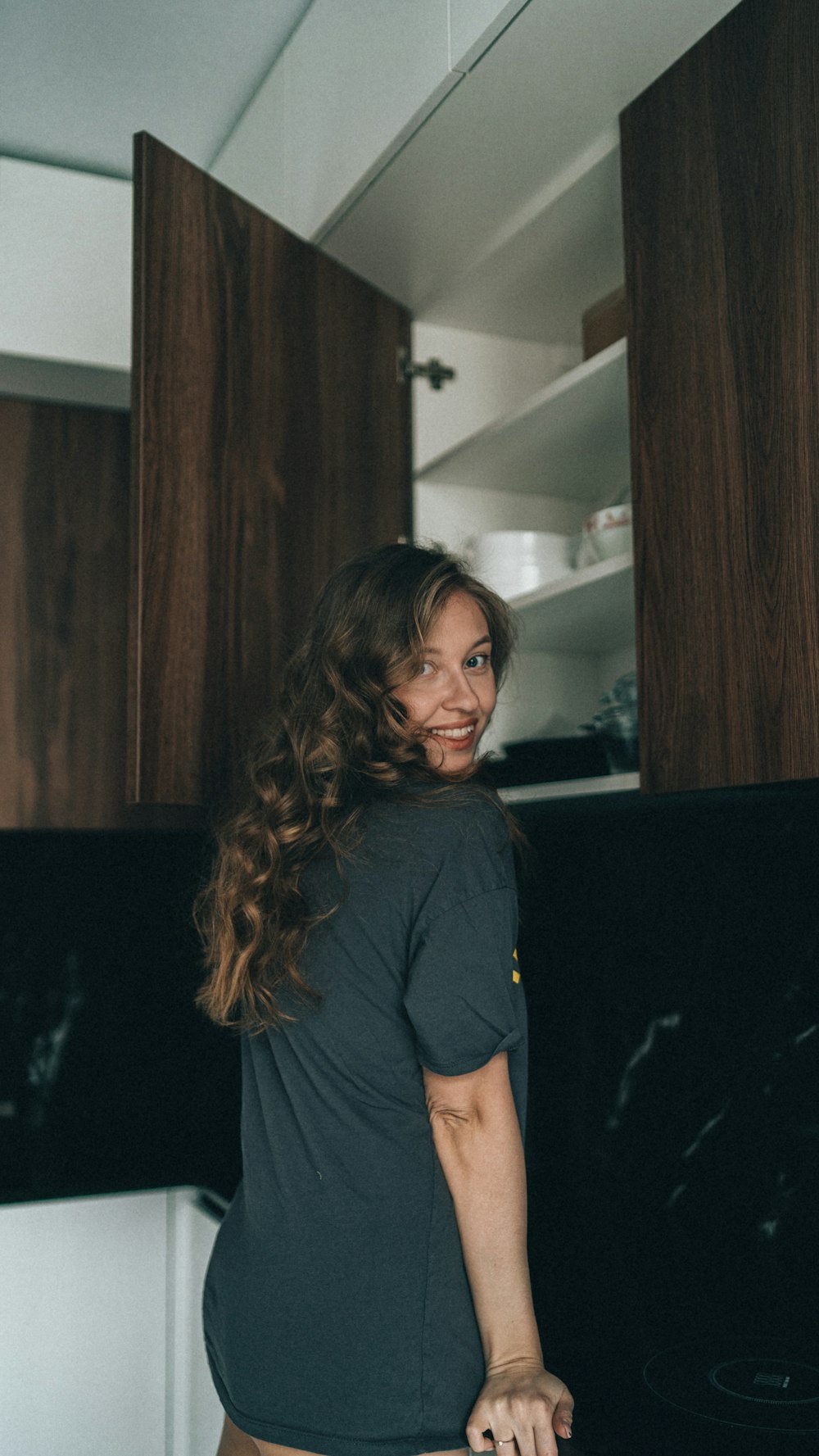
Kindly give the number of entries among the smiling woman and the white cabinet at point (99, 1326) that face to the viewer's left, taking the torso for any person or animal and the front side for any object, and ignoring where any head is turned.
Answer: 0

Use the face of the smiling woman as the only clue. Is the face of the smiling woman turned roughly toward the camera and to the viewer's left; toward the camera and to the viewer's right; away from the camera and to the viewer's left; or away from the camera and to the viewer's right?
toward the camera and to the viewer's right

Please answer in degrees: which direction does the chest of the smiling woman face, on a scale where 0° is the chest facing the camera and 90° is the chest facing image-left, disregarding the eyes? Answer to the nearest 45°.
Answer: approximately 225°

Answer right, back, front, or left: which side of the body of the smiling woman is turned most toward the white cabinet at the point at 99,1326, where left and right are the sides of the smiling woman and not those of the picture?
left
